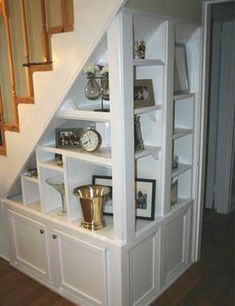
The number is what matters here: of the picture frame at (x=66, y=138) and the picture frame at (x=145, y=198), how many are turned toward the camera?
2

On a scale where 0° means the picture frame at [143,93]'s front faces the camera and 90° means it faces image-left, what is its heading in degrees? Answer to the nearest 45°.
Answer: approximately 0°

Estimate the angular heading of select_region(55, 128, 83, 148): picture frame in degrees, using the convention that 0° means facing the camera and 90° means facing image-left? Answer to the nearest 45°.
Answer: approximately 0°

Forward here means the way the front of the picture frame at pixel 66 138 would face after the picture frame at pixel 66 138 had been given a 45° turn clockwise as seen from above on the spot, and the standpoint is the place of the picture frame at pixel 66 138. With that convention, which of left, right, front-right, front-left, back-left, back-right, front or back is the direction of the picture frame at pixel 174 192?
back-left

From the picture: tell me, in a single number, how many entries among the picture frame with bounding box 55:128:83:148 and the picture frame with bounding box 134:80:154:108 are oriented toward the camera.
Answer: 2
